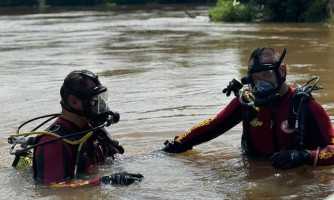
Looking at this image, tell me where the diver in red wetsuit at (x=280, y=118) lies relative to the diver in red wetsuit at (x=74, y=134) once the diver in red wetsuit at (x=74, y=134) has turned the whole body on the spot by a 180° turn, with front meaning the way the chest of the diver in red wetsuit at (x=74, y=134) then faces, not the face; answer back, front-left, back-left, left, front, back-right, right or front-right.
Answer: back

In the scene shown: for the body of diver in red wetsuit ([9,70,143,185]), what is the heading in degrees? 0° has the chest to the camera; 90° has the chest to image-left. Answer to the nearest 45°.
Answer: approximately 270°
